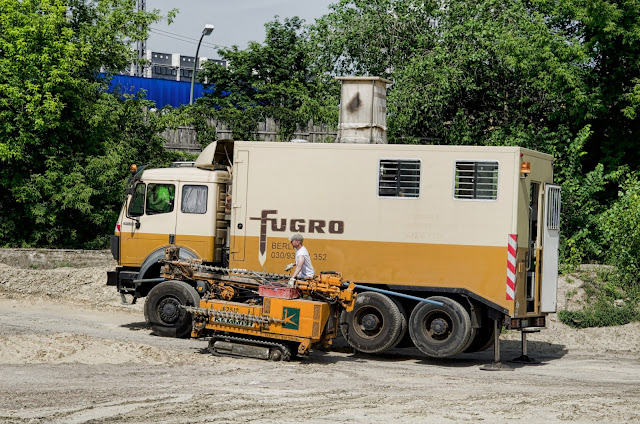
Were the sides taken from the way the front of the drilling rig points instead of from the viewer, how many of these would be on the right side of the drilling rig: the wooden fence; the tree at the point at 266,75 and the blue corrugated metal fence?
3

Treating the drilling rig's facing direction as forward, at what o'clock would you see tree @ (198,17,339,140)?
The tree is roughly at 3 o'clock from the drilling rig.

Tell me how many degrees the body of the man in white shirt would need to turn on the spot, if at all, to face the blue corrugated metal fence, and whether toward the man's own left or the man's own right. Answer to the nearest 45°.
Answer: approximately 90° to the man's own right

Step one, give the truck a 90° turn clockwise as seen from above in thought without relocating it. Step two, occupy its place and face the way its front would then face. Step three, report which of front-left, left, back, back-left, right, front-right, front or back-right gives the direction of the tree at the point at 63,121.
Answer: front-left

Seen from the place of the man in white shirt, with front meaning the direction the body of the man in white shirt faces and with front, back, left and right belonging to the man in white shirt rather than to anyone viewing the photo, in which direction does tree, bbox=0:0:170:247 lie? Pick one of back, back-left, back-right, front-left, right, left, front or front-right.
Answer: front-right

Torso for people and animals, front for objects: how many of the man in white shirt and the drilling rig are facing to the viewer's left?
2

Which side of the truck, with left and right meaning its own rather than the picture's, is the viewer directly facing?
left

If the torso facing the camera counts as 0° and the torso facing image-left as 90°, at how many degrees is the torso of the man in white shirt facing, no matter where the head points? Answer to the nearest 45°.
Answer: approximately 90°

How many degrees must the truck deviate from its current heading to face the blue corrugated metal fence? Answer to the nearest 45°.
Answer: approximately 90° to its right

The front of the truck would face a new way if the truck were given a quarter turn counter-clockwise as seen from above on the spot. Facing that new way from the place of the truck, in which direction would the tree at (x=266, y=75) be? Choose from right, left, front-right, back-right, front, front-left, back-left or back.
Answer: back

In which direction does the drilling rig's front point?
to the viewer's left
